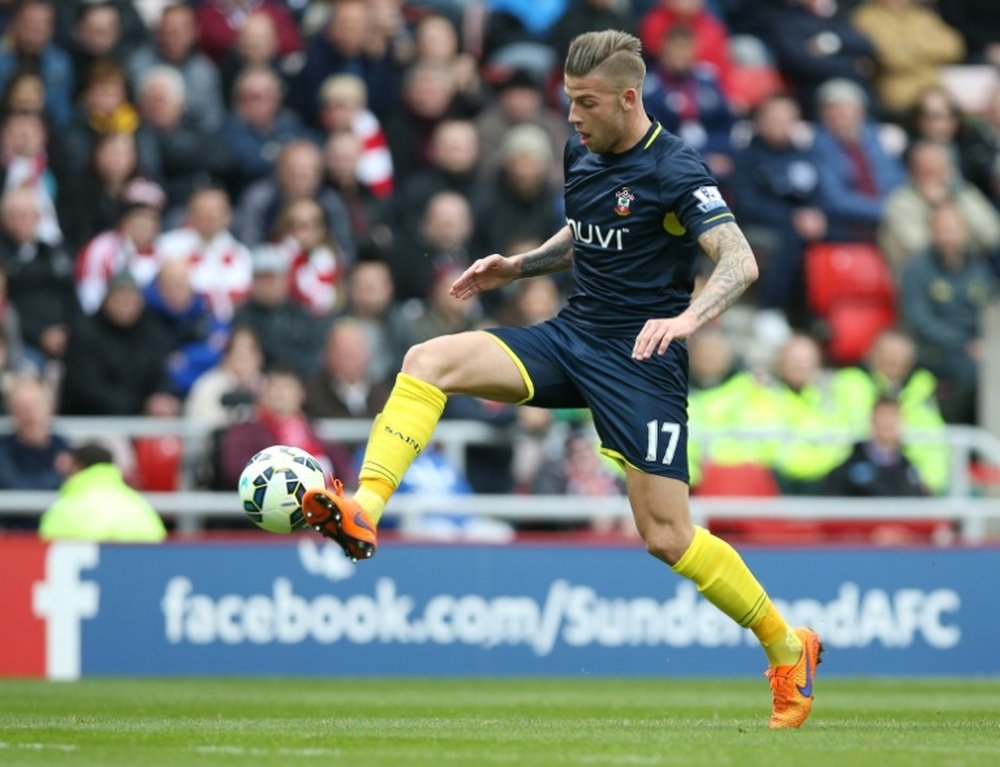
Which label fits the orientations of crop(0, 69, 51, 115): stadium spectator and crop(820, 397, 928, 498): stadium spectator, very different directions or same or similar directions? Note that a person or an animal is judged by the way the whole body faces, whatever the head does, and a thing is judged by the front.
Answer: same or similar directions

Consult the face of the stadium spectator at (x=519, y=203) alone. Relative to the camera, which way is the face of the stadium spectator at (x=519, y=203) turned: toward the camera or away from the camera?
toward the camera

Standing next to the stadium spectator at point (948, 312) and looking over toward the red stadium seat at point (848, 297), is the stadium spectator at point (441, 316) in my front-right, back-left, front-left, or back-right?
front-left

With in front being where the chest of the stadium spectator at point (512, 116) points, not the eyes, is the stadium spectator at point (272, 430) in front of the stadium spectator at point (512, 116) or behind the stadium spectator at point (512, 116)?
in front

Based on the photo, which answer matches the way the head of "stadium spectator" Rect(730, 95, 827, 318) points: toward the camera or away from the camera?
toward the camera

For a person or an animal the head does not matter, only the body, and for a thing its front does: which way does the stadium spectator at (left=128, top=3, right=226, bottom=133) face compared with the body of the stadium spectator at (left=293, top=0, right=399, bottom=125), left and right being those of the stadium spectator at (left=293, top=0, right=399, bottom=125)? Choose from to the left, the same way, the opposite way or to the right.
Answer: the same way

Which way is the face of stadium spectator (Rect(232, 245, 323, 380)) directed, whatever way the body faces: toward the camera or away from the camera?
toward the camera

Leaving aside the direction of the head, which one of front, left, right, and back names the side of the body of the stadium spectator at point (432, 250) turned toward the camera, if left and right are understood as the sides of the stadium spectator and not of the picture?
front

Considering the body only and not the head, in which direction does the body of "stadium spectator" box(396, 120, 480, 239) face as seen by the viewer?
toward the camera

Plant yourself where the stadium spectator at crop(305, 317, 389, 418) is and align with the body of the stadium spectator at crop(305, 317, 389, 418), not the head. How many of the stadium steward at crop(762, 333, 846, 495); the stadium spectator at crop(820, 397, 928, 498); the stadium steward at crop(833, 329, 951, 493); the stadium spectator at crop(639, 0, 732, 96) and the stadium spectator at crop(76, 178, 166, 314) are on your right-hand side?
1

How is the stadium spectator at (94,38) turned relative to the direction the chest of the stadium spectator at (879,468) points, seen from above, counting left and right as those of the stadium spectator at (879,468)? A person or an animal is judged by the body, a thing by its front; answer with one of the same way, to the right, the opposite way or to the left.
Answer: the same way

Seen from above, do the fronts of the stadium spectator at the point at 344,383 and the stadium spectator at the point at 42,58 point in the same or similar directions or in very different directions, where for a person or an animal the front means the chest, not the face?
same or similar directions

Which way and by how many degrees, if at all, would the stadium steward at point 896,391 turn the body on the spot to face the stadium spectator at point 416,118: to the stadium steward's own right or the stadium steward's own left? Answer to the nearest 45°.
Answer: approximately 90° to the stadium steward's own right

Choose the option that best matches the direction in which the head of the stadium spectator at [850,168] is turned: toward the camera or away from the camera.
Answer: toward the camera

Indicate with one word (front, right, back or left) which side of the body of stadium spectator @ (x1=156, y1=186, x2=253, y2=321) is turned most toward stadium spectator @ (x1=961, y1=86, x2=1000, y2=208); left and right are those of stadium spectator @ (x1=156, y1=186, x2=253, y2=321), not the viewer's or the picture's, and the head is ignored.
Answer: left

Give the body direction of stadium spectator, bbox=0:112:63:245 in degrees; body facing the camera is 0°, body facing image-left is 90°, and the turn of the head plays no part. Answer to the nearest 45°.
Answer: approximately 0°

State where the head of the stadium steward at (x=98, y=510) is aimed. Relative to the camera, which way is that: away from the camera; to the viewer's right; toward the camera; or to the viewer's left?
away from the camera
